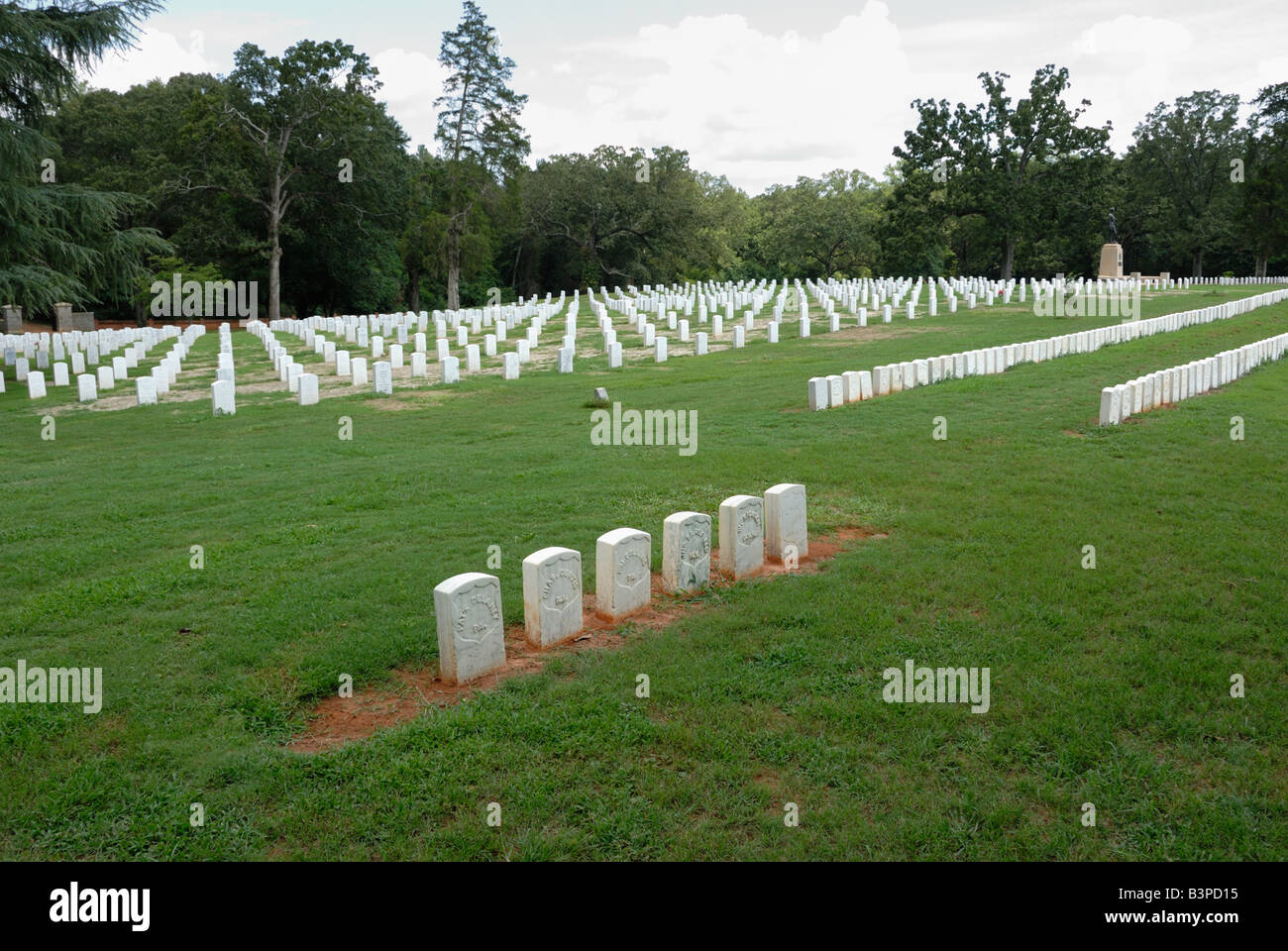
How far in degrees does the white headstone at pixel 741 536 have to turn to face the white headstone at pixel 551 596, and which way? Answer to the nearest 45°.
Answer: approximately 90° to its right

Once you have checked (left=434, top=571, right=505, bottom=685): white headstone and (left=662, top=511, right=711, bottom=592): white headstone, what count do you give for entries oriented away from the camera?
0

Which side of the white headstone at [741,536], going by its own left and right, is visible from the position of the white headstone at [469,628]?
right

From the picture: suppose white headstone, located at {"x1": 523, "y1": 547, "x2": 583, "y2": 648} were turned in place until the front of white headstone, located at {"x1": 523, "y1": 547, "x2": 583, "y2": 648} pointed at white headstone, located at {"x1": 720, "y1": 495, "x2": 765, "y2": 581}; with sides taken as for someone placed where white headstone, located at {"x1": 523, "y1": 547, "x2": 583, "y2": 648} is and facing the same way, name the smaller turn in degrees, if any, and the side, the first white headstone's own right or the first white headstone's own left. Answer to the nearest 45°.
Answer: approximately 90° to the first white headstone's own left

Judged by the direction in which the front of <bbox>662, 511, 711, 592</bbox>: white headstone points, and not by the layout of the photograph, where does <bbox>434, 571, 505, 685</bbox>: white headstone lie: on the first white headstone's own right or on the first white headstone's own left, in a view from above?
on the first white headstone's own right

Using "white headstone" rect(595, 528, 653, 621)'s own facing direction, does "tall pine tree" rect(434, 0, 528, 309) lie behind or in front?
behind

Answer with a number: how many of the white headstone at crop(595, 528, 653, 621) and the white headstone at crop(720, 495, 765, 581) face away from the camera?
0

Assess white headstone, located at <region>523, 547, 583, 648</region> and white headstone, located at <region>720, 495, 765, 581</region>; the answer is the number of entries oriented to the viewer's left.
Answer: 0

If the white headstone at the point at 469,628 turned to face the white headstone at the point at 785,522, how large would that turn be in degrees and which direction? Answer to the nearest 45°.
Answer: approximately 90° to its left
